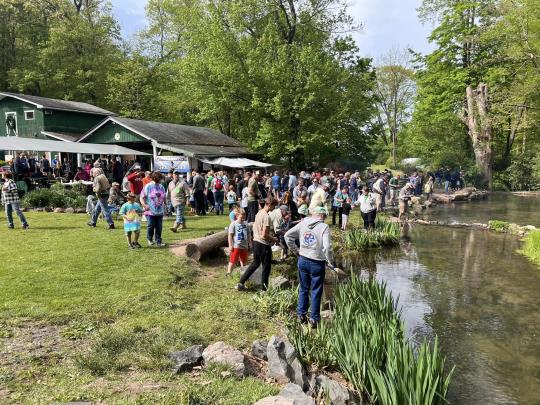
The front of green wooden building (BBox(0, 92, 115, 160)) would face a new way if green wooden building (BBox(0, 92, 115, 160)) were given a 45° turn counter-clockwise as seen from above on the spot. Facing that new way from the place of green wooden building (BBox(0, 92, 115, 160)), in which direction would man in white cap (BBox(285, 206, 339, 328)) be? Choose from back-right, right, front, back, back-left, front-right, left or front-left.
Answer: front

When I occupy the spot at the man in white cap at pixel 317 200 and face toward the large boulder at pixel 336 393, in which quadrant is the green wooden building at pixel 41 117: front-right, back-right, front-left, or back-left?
back-right

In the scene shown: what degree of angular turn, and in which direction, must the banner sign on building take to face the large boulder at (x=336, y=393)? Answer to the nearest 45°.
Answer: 0° — it already faces it

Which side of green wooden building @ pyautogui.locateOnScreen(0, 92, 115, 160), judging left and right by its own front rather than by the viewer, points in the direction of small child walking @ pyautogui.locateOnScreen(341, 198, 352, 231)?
left

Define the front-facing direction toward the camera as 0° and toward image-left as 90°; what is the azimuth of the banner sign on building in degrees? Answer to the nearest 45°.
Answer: approximately 0°

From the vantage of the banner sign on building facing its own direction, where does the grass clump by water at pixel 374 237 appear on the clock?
The grass clump by water is roughly at 11 o'clock from the banner sign on building.

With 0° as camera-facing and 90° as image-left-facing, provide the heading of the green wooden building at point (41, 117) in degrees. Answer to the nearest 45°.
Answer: approximately 45°

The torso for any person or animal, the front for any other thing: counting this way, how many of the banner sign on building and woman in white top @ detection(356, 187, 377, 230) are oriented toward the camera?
2

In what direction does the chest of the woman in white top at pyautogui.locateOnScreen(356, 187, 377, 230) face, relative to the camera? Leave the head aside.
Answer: toward the camera

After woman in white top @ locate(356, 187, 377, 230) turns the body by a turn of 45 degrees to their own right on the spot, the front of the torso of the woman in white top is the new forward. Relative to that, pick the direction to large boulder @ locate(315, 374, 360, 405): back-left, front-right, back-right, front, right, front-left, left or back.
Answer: front-left
